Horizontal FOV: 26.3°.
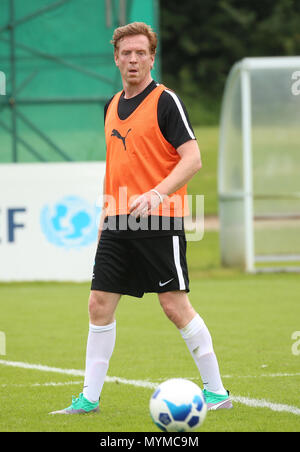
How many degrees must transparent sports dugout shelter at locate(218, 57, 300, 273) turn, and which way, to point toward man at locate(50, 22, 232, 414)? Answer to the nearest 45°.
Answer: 0° — it already faces them

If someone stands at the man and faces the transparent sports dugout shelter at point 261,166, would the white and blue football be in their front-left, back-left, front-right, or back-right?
back-right

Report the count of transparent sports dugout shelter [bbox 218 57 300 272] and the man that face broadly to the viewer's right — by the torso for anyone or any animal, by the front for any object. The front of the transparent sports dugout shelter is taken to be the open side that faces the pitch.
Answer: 0

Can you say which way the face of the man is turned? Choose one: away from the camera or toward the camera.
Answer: toward the camera

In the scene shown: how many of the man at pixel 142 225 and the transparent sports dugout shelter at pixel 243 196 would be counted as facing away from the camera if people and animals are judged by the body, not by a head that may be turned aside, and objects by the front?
0

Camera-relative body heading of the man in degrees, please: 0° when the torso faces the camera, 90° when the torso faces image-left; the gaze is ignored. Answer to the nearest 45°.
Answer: approximately 45°
